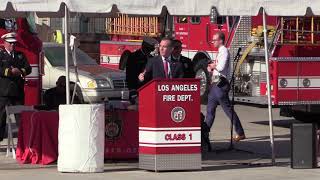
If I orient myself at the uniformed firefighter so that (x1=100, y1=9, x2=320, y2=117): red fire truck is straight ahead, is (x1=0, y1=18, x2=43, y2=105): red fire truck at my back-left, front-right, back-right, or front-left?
front-left

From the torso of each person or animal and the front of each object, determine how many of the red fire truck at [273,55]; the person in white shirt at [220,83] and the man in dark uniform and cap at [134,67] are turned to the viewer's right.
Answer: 1

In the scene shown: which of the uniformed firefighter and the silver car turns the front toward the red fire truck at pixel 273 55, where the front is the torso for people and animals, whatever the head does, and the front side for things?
the silver car

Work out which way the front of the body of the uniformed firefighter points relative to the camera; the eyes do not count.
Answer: toward the camera

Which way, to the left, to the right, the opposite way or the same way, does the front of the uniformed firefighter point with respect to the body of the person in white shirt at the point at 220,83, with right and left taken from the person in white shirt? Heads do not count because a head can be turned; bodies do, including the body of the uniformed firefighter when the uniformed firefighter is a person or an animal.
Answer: to the left

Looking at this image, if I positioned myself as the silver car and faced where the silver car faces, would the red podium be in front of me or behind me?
in front

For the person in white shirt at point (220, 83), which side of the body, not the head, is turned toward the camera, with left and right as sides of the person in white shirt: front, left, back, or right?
left
